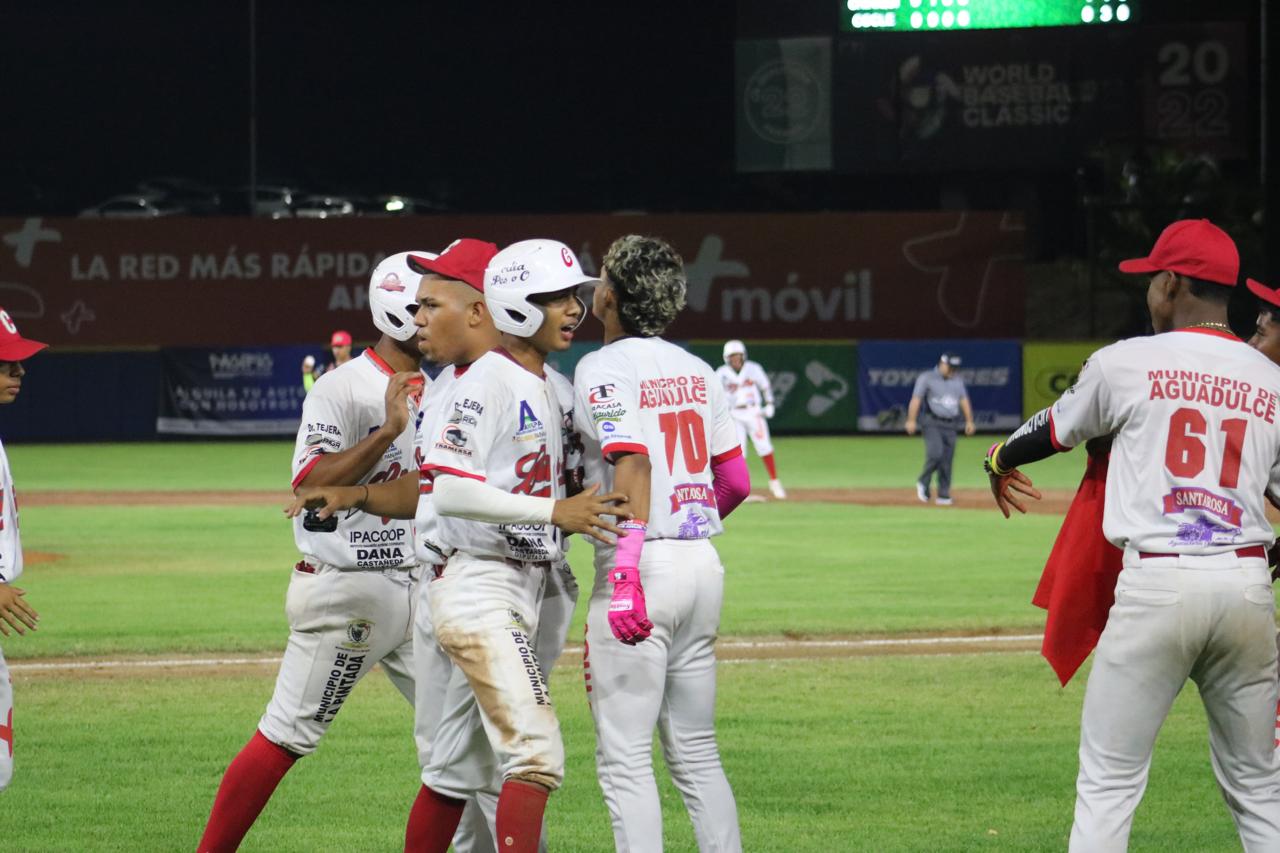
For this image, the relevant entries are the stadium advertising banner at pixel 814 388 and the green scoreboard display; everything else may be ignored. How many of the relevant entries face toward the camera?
2

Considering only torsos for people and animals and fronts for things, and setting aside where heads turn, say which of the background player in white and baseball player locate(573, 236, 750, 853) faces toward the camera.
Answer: the background player in white

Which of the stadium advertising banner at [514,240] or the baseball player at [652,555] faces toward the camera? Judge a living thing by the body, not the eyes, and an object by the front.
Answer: the stadium advertising banner

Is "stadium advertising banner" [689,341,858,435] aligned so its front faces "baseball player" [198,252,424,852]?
yes

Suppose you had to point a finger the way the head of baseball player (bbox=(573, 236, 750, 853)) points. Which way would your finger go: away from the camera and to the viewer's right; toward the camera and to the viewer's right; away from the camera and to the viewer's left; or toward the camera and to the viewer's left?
away from the camera and to the viewer's left

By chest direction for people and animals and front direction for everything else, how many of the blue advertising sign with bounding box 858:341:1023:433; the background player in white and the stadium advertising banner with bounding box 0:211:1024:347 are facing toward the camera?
3

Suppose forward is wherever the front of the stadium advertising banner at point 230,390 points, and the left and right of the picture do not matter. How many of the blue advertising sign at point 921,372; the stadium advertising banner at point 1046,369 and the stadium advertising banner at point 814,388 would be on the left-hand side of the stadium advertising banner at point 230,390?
3

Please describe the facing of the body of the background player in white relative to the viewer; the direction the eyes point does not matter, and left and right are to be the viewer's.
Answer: facing the viewer

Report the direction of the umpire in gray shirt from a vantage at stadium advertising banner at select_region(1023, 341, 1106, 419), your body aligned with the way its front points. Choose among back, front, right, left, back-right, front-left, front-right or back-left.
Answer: front

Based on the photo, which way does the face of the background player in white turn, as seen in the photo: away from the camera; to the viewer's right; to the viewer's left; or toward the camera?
toward the camera

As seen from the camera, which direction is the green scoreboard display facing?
toward the camera

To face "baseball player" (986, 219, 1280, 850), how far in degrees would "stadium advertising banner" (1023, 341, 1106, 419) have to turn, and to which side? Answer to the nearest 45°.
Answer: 0° — it already faces them

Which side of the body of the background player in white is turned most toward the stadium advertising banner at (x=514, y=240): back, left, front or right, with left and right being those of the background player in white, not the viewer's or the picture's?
back

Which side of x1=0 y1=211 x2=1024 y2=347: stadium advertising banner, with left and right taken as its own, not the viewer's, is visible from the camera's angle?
front

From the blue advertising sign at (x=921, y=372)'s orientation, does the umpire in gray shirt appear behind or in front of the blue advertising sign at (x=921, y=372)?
in front

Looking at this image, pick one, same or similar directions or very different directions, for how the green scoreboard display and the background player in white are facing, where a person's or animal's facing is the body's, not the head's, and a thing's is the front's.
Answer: same or similar directions

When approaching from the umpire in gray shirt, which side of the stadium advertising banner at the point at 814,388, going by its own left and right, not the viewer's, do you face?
front

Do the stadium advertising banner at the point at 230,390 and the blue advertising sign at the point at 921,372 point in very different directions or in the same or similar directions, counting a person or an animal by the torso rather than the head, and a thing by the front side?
same or similar directions

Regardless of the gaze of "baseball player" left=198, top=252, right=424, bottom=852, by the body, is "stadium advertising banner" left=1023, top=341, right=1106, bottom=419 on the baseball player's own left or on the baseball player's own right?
on the baseball player's own left
